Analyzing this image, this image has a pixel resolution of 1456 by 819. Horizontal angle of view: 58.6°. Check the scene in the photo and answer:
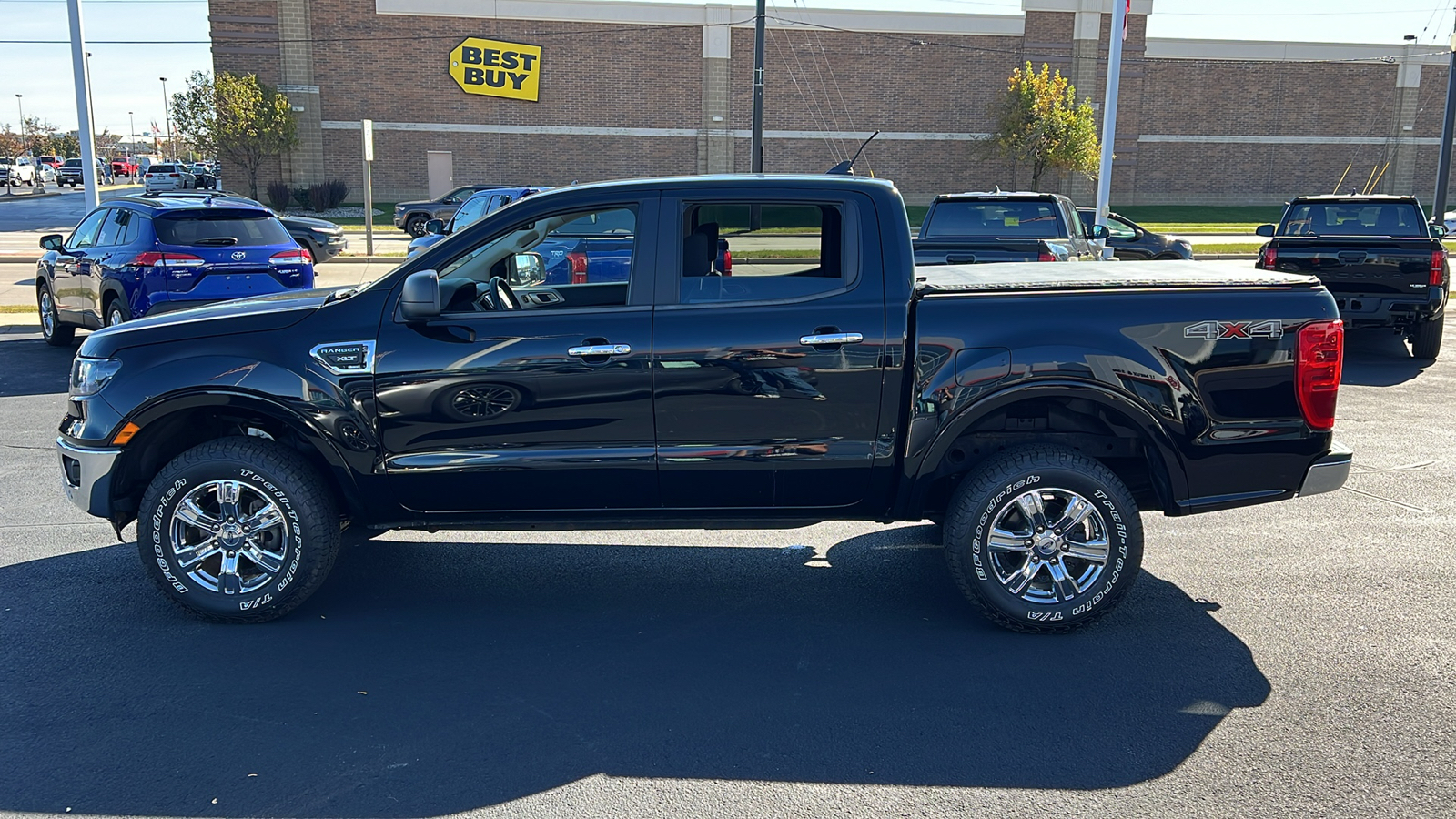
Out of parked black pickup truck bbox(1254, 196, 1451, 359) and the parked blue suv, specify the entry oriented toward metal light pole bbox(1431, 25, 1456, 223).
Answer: the parked black pickup truck

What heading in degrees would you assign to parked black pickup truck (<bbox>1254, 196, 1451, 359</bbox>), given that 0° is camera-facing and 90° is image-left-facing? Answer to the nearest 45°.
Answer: approximately 180°

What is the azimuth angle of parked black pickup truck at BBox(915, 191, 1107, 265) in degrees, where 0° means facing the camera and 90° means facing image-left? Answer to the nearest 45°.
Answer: approximately 180°

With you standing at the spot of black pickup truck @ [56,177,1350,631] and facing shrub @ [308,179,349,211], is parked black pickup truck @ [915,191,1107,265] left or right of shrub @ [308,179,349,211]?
right

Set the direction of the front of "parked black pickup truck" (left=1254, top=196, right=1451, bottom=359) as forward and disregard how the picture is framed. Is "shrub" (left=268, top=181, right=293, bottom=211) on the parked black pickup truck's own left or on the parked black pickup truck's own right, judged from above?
on the parked black pickup truck's own left

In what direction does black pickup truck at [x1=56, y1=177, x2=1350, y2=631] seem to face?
to the viewer's left

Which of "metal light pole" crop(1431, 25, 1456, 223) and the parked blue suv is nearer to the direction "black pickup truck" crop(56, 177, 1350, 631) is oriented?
the parked blue suv

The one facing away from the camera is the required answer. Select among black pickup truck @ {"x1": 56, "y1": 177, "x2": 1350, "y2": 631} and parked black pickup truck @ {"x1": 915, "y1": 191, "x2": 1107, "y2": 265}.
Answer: the parked black pickup truck

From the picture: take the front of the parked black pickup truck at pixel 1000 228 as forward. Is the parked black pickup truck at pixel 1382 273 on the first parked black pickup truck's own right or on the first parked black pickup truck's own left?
on the first parked black pickup truck's own right

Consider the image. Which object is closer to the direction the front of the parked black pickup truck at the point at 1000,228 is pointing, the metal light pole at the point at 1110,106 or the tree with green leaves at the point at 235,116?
the metal light pole

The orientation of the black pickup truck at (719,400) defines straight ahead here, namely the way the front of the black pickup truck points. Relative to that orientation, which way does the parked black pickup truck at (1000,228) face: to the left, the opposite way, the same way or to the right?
to the right

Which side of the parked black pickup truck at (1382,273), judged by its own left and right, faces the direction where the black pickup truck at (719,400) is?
back
